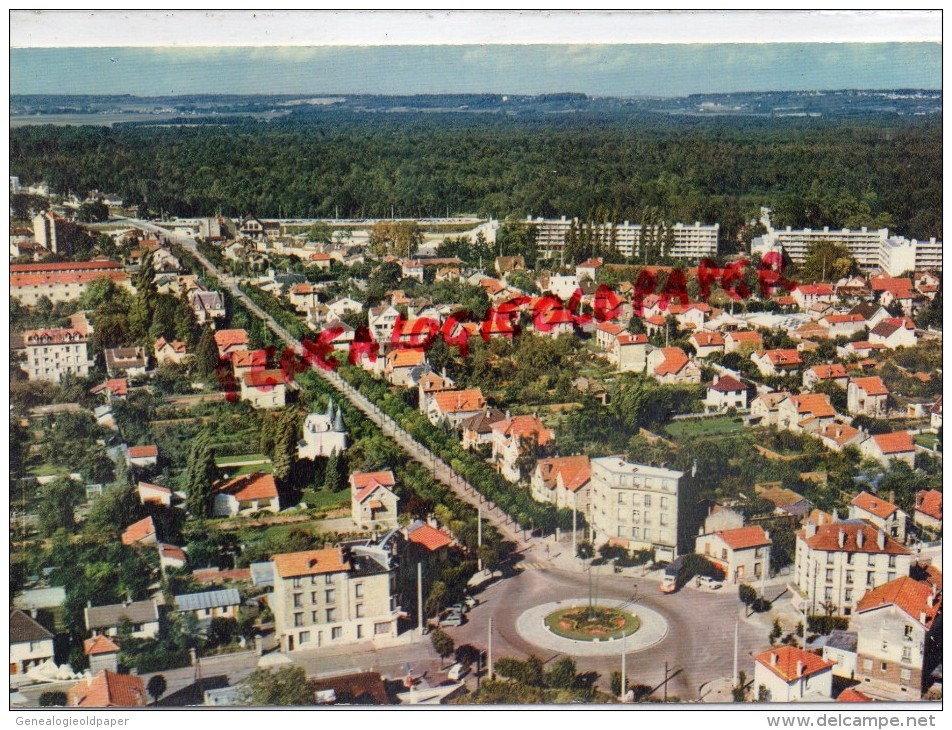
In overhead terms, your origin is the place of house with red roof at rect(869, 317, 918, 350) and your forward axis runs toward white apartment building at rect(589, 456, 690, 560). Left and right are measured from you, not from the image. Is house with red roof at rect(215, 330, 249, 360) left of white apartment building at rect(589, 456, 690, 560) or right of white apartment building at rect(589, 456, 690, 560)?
right

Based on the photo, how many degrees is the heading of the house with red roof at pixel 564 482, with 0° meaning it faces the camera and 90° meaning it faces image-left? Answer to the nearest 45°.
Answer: approximately 45°

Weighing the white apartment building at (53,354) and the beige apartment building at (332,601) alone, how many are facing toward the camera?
2

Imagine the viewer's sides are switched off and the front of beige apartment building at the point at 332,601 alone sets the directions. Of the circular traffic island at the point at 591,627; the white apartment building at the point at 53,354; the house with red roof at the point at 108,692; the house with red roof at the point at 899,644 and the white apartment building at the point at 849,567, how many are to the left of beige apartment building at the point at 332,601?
3

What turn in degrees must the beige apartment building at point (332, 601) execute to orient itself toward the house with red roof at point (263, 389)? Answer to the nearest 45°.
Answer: approximately 180°

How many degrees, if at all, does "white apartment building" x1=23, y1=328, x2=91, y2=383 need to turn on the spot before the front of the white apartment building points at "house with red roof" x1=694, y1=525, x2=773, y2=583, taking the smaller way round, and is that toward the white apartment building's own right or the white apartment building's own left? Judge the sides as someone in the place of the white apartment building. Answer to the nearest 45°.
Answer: approximately 45° to the white apartment building's own left

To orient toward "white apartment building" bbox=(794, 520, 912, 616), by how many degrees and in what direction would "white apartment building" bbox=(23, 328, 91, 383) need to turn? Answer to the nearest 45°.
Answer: approximately 45° to its left

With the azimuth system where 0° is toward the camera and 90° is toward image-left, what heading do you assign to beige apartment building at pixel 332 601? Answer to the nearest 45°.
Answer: approximately 0°
